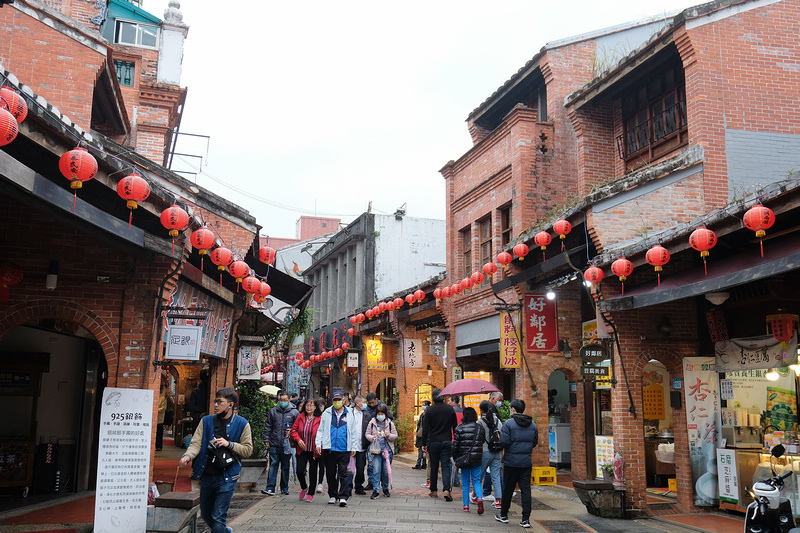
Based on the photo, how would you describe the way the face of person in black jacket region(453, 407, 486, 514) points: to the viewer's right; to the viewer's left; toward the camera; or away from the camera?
away from the camera

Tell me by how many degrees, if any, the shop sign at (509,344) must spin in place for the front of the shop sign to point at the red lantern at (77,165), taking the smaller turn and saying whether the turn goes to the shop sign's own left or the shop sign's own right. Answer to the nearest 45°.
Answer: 0° — it already faces it

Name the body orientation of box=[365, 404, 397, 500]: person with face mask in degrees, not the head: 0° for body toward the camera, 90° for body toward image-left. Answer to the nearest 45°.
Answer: approximately 0°

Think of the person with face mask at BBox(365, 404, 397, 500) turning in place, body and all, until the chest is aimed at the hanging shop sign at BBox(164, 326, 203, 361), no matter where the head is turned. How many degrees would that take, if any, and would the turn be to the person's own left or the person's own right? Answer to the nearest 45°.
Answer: approximately 45° to the person's own right

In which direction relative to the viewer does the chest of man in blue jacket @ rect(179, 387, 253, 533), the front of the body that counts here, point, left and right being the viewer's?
facing the viewer and to the left of the viewer

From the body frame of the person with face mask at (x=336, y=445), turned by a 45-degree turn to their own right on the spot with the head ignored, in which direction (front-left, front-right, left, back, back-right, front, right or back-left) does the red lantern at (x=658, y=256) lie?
left

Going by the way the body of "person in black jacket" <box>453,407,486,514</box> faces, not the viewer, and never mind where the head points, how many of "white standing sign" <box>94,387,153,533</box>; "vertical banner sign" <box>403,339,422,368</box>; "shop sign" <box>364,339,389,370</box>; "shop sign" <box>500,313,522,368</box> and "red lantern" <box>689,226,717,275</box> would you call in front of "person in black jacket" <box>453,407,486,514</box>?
3

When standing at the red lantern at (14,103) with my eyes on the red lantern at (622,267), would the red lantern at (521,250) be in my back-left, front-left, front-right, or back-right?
front-left

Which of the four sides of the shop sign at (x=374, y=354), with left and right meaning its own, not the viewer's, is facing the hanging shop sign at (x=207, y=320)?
front

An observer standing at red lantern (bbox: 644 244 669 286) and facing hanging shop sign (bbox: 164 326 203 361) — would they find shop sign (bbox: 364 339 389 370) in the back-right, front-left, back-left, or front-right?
front-right

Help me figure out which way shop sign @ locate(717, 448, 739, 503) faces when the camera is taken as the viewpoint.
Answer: facing the viewer

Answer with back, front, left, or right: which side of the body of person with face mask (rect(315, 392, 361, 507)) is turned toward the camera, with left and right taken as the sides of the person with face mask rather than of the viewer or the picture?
front

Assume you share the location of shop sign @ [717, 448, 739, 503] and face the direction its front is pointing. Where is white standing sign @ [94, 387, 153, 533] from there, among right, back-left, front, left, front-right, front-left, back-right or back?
front-right
